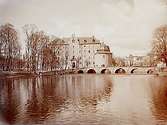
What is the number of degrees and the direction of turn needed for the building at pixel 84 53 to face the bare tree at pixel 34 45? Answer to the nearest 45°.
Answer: approximately 90° to its right

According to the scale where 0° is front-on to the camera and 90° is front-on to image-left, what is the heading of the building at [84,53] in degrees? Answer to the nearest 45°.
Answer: approximately 0°

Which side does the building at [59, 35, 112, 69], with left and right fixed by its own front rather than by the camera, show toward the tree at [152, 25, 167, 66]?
left

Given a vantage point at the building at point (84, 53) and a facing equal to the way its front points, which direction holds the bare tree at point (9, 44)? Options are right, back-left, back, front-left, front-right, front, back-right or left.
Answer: right
